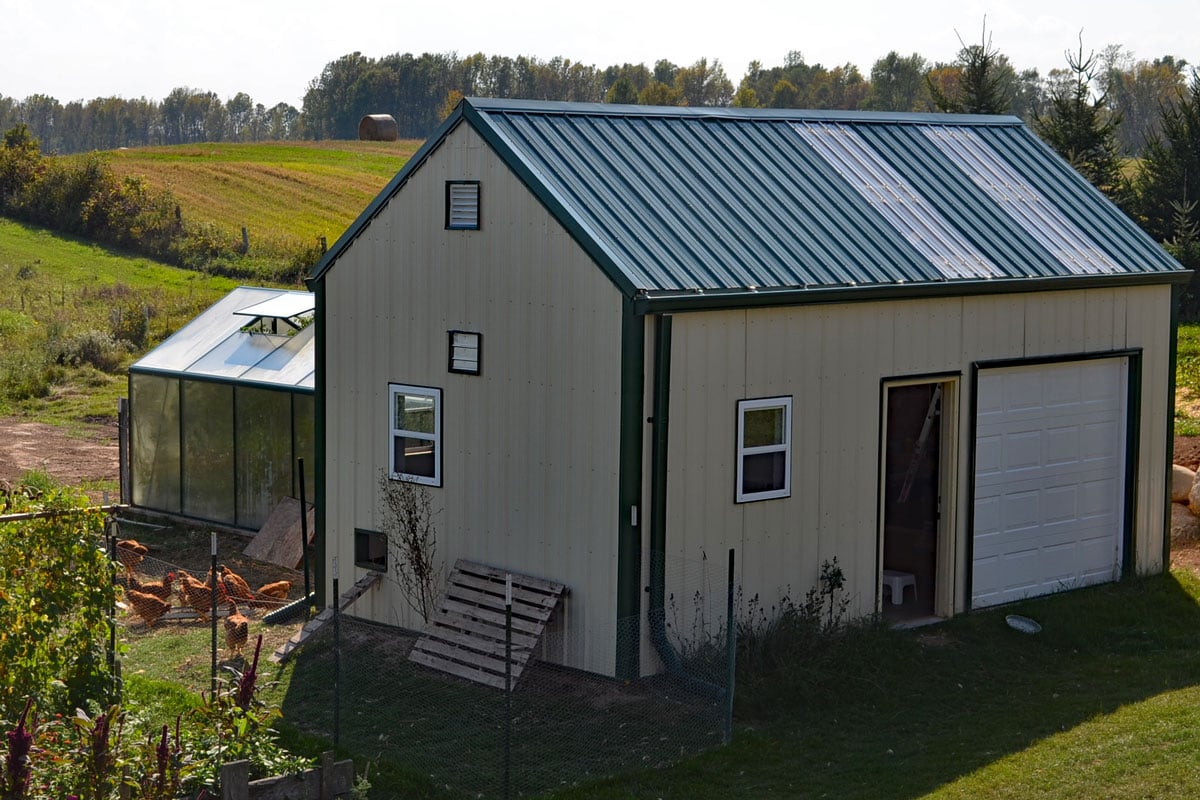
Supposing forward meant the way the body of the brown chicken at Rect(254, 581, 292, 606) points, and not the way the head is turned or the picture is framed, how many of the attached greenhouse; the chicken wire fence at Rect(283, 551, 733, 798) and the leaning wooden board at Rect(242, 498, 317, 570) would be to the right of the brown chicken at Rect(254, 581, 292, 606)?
2

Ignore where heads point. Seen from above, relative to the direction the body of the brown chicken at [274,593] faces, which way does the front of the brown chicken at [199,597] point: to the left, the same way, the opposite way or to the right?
the opposite way

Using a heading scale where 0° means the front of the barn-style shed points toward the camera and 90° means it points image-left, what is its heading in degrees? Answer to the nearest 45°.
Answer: approximately 315°

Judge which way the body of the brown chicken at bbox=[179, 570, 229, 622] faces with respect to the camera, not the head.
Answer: to the viewer's right

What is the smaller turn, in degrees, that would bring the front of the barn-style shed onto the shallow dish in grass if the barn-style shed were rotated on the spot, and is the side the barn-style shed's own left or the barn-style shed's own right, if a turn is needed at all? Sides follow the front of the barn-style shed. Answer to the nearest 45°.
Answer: approximately 45° to the barn-style shed's own left
